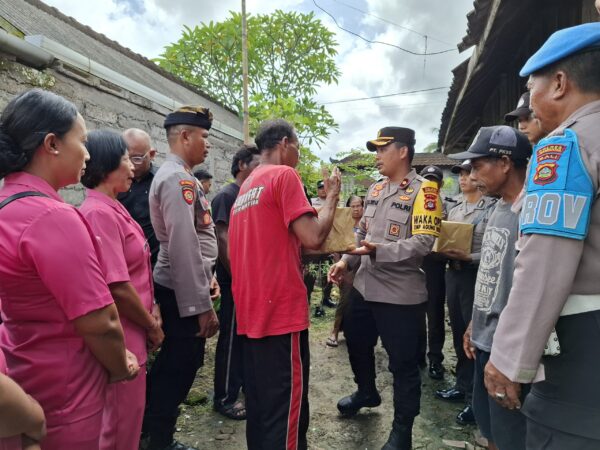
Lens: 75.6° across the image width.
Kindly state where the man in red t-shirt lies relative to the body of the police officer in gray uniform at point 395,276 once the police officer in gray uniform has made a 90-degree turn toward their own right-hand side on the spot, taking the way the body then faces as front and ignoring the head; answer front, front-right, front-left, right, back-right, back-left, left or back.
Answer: left

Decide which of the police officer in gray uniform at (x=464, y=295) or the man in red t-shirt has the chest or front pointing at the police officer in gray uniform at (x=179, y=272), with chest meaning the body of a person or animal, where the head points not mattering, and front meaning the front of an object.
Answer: the police officer in gray uniform at (x=464, y=295)

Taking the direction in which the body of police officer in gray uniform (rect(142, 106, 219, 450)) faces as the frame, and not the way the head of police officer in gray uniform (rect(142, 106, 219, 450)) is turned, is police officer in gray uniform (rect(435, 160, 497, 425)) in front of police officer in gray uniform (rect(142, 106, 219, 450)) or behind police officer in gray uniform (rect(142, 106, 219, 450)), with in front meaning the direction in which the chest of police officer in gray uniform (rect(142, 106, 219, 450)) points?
in front

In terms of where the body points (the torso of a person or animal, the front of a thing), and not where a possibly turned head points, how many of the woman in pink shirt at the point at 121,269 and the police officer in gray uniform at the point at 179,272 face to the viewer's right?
2

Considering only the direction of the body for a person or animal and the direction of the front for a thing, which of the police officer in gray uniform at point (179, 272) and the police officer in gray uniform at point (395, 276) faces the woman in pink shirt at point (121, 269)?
the police officer in gray uniform at point (395, 276)

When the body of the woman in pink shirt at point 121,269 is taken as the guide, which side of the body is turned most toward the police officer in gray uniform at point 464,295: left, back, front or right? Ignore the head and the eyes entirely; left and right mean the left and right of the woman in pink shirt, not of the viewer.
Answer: front

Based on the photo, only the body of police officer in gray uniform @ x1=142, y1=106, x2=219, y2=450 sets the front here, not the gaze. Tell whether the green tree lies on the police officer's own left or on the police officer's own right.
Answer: on the police officer's own left

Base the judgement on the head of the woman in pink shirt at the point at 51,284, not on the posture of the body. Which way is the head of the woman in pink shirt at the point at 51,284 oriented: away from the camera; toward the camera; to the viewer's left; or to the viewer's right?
to the viewer's right

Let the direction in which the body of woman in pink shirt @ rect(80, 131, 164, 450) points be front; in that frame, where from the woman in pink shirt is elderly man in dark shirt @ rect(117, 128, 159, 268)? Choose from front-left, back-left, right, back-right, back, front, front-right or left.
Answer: left

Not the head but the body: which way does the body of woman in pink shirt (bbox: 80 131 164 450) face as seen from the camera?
to the viewer's right

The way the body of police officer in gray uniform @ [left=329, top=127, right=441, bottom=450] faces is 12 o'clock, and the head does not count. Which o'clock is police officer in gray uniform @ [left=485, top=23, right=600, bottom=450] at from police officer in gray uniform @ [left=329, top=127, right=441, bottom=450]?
police officer in gray uniform @ [left=485, top=23, right=600, bottom=450] is roughly at 10 o'clock from police officer in gray uniform @ [left=329, top=127, right=441, bottom=450].

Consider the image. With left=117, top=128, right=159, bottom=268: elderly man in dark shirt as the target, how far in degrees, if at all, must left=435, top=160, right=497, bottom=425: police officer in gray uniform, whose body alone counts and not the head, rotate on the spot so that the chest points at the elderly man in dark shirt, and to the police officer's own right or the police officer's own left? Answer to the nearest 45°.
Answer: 0° — they already face them

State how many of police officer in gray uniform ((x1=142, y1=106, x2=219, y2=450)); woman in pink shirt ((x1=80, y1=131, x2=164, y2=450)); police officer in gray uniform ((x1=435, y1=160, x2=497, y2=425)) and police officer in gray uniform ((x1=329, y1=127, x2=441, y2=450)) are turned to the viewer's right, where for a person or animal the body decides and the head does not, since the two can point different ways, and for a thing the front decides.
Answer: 2

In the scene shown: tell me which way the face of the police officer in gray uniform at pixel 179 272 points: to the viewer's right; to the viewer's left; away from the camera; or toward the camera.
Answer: to the viewer's right

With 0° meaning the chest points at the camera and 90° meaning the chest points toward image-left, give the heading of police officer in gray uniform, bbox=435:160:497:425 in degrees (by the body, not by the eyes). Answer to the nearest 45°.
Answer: approximately 45°

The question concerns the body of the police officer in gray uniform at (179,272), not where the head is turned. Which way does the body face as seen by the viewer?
to the viewer's right

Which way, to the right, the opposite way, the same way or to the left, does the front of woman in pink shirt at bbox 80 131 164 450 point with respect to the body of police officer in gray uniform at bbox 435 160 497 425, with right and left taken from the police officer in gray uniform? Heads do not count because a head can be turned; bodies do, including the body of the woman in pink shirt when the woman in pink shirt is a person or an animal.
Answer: the opposite way
